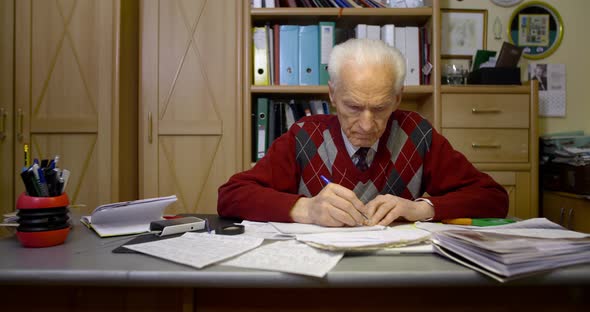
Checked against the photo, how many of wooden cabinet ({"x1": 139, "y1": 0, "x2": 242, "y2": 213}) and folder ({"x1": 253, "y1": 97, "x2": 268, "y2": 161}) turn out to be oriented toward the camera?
2

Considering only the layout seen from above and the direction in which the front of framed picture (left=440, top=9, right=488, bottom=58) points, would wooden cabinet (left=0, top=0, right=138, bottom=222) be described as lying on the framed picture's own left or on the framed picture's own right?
on the framed picture's own right

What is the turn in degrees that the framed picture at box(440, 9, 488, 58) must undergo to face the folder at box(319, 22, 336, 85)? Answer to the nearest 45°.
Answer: approximately 45° to its right

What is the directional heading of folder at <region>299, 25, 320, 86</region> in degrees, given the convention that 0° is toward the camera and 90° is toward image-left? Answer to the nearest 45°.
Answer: approximately 0°

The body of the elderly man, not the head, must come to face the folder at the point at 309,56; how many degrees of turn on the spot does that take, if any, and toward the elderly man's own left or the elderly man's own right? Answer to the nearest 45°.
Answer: approximately 180°

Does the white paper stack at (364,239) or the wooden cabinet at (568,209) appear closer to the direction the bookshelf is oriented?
the white paper stack

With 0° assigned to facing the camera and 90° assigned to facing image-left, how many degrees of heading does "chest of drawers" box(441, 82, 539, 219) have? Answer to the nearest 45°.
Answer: approximately 0°
